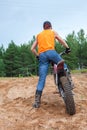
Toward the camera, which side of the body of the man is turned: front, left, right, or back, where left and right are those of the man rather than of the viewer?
back

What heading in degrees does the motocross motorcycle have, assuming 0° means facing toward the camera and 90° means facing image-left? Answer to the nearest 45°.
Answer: approximately 180°
